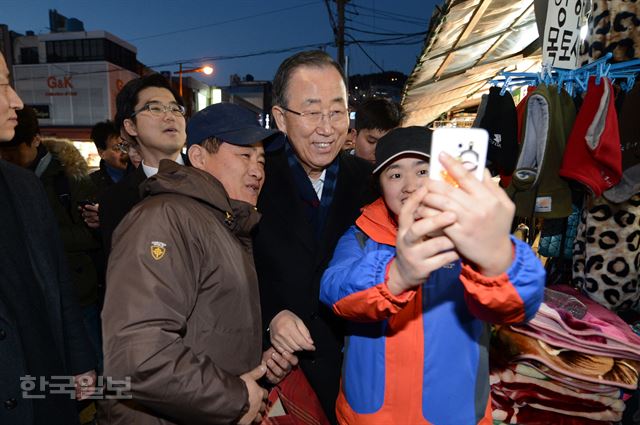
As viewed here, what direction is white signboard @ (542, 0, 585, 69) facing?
toward the camera

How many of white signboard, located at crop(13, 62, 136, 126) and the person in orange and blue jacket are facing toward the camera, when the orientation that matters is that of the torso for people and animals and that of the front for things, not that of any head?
2

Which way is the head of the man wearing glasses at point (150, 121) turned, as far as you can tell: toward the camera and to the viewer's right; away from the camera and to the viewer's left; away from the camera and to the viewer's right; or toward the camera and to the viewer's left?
toward the camera and to the viewer's right

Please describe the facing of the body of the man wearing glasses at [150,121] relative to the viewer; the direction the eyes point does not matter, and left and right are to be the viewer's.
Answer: facing the viewer and to the right of the viewer

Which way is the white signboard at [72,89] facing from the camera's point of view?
toward the camera

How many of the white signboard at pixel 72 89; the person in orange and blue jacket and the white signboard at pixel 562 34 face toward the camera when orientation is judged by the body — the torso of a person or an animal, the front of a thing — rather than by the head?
3

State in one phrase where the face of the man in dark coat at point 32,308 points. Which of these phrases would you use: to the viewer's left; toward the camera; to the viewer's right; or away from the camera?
to the viewer's right

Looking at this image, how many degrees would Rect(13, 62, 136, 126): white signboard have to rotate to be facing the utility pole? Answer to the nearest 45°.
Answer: approximately 45° to its left
